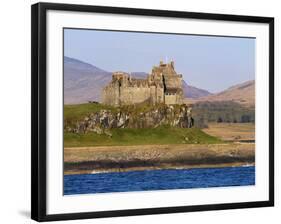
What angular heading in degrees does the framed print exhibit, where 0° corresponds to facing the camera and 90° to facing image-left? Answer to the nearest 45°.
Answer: approximately 315°
